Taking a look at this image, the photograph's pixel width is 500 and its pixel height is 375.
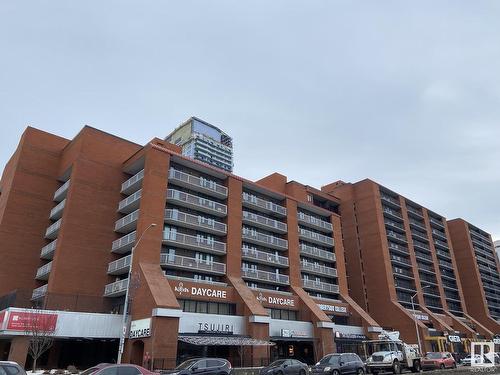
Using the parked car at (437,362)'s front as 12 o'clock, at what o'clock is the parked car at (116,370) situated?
the parked car at (116,370) is roughly at 11 o'clock from the parked car at (437,362).

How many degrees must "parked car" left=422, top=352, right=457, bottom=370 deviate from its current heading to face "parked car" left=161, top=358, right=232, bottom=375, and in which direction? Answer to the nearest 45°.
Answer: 0° — it already faces it

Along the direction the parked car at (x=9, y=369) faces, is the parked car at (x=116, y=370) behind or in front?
behind

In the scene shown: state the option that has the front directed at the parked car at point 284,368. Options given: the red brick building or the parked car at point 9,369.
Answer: the red brick building

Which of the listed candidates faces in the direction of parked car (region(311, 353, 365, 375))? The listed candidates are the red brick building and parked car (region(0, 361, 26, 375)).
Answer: the red brick building

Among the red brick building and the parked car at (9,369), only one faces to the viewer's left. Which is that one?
the parked car

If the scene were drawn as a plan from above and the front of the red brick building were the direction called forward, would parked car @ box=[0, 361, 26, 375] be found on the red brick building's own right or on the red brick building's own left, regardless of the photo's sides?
on the red brick building's own right

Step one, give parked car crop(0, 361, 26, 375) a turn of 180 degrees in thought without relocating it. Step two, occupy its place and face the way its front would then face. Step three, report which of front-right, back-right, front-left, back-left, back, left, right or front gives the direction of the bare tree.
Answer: left

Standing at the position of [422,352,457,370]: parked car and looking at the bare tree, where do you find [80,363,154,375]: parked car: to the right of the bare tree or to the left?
left

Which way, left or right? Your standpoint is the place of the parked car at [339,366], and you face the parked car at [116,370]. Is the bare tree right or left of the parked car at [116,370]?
right

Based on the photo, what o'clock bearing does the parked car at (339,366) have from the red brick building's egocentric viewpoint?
The parked car is roughly at 12 o'clock from the red brick building.

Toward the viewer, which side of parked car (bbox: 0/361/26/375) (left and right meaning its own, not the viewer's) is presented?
left

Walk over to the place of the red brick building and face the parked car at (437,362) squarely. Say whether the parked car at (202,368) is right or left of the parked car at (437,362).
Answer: right
